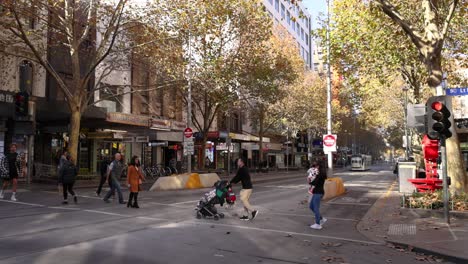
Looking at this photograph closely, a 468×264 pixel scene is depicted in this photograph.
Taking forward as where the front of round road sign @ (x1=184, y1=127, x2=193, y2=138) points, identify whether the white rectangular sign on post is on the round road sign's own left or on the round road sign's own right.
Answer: on the round road sign's own left

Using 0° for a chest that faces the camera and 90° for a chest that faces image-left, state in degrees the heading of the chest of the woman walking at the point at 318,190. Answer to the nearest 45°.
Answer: approximately 90°

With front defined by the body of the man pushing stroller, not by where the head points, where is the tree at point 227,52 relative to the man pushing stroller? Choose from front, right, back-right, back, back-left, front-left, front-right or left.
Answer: right

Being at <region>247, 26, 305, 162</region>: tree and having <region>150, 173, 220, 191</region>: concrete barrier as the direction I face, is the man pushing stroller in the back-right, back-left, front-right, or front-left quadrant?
front-left

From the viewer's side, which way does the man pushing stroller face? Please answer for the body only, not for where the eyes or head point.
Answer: to the viewer's left

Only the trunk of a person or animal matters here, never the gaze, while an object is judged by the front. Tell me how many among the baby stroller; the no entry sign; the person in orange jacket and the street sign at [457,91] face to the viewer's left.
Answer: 1

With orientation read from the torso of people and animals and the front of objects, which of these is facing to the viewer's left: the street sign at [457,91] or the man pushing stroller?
the man pushing stroller

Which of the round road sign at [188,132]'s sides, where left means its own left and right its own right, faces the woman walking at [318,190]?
front

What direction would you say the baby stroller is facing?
to the viewer's left

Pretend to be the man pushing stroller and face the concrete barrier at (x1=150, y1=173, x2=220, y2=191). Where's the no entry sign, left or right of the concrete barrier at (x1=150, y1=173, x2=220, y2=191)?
right

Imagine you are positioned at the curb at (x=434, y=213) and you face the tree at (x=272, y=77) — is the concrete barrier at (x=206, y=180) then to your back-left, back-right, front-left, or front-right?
front-left

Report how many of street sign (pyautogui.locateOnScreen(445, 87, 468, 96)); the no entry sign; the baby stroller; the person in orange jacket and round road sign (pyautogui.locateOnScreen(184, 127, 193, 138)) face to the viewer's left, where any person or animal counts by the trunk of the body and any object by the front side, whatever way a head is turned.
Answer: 1

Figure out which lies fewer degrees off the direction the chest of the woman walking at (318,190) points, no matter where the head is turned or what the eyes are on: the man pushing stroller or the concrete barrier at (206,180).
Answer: the man pushing stroller

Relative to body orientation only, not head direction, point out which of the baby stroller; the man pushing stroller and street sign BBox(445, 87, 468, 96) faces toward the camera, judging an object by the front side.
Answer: the street sign

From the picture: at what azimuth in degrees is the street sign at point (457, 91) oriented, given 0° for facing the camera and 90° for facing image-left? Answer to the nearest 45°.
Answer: approximately 0°

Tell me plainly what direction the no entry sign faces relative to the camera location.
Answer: facing the viewer

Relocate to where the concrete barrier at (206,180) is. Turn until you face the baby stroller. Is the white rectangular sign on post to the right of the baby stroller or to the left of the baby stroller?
left
